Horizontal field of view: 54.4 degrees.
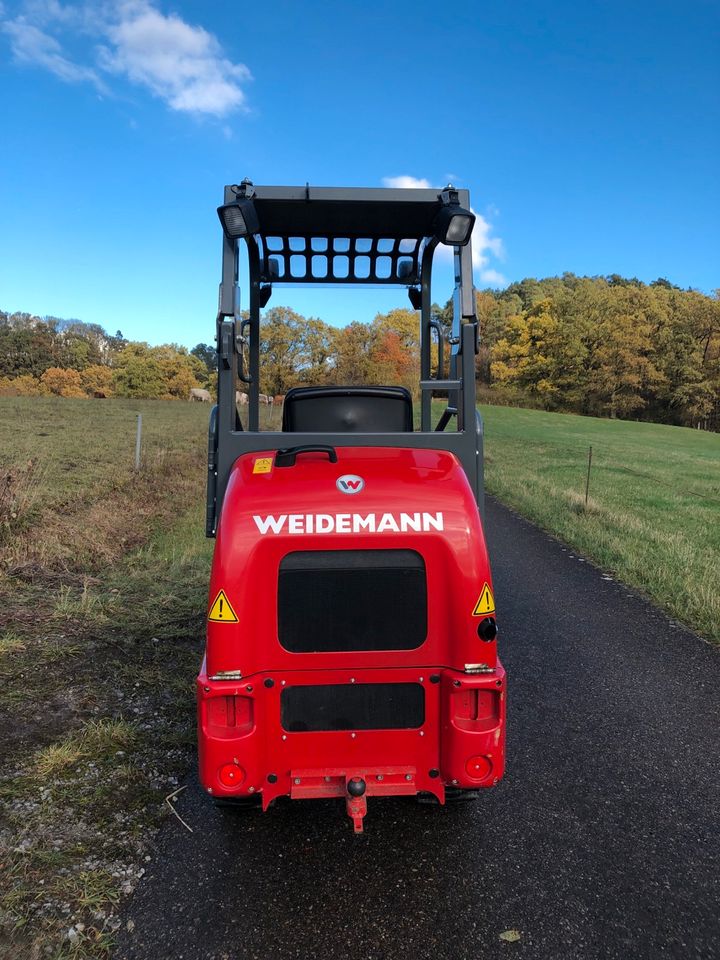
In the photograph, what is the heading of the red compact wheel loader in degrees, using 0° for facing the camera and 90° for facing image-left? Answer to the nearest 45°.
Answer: approximately 180°
